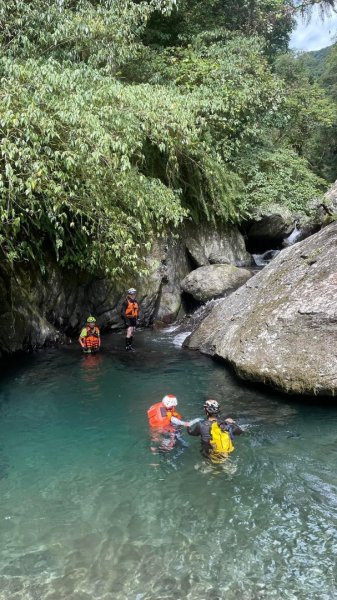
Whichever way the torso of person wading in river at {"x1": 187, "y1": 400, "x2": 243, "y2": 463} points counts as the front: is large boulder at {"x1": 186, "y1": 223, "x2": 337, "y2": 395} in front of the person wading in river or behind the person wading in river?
in front

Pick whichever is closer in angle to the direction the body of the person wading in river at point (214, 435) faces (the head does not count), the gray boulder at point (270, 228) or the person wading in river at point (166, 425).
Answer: the gray boulder

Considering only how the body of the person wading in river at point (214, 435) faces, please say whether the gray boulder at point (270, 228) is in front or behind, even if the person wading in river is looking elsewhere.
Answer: in front

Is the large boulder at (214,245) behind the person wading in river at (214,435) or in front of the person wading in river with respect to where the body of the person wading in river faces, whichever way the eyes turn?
in front

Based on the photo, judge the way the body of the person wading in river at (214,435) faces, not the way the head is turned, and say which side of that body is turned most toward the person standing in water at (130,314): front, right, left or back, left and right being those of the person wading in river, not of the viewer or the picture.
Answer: front

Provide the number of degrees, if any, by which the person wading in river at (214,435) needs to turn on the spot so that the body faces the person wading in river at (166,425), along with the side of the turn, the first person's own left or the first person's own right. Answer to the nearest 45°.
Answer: approximately 45° to the first person's own left

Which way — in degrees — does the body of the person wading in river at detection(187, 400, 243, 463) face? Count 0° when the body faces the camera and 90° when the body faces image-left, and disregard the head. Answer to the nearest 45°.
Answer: approximately 180°

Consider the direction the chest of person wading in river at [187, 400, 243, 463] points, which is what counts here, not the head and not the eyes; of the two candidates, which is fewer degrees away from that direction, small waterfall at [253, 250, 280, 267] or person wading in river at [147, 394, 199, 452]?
the small waterfall

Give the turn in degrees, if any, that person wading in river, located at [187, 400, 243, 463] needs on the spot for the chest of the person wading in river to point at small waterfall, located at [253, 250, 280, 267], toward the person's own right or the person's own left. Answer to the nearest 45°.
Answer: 0° — they already face it

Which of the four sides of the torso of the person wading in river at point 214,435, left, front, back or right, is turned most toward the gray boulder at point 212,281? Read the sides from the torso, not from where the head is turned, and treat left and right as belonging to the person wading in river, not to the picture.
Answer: front

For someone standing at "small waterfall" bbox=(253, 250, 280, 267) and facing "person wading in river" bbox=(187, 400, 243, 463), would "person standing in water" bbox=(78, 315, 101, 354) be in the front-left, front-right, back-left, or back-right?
front-right
